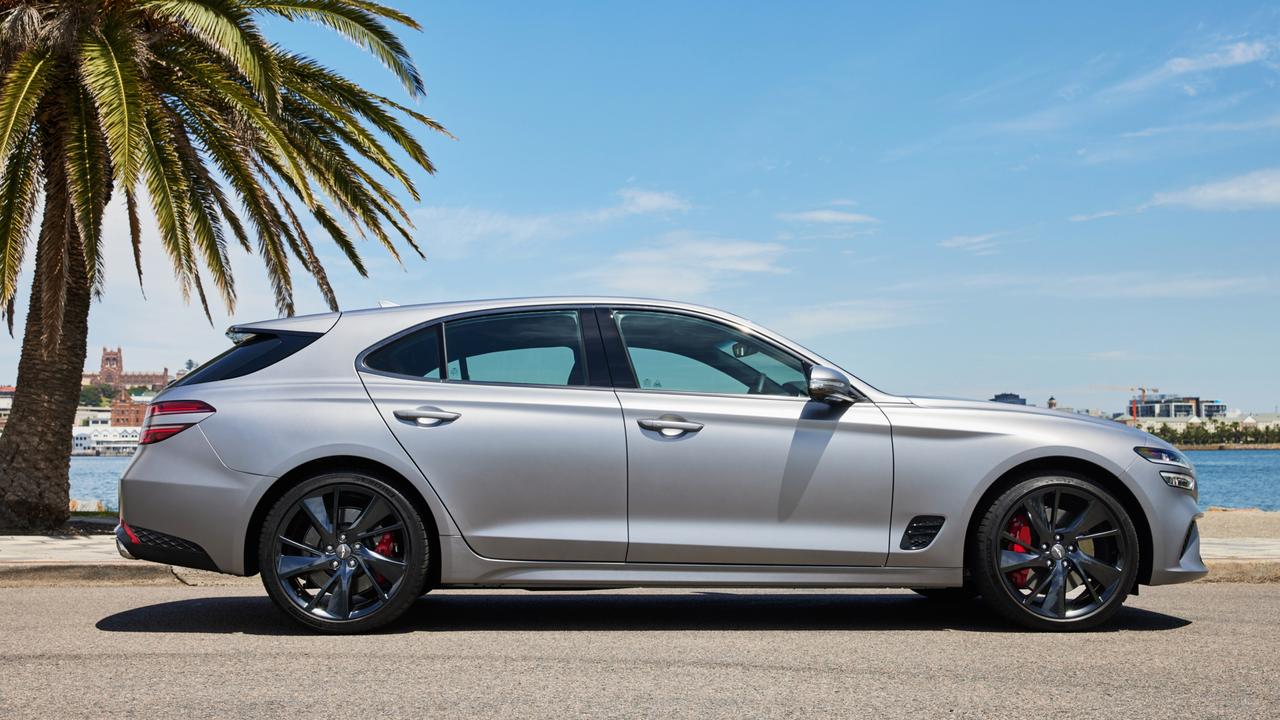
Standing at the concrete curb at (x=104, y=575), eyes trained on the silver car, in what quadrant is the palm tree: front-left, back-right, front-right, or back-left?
back-left

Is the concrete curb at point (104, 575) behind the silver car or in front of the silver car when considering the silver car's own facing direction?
behind

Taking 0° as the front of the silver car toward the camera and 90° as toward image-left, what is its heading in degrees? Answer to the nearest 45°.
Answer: approximately 270°

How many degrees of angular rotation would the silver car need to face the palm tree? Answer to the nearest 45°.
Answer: approximately 135° to its left
